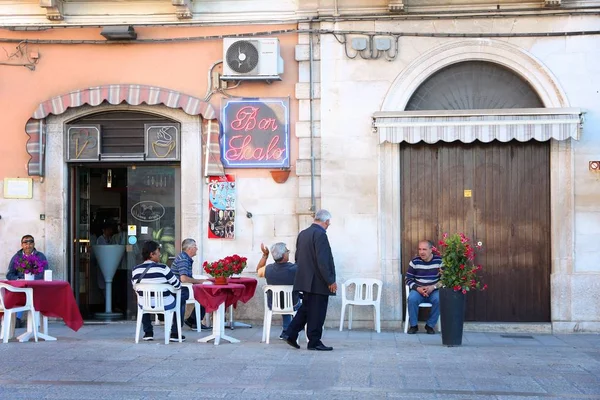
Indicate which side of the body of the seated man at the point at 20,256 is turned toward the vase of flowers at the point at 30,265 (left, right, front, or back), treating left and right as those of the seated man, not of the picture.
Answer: front

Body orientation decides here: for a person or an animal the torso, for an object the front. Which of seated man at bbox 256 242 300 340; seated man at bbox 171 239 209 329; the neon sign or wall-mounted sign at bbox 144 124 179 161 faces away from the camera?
seated man at bbox 256 242 300 340

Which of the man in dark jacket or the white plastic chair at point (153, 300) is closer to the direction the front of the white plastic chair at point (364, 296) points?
the man in dark jacket

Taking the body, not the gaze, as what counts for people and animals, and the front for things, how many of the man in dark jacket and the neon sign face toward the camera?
1

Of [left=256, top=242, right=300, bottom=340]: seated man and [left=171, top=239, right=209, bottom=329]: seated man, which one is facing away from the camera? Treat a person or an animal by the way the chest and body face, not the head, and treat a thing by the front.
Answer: [left=256, top=242, right=300, bottom=340]: seated man

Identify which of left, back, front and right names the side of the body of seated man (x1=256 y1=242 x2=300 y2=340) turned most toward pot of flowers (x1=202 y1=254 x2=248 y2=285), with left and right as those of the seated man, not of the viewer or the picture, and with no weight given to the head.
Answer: left

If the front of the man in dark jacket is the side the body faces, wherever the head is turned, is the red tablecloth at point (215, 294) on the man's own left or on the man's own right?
on the man's own left
